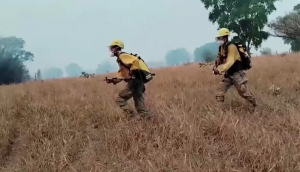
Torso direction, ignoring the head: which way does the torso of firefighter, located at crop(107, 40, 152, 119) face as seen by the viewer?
to the viewer's left

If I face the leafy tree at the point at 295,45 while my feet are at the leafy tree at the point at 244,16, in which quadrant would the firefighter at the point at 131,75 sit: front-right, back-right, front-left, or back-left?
back-right

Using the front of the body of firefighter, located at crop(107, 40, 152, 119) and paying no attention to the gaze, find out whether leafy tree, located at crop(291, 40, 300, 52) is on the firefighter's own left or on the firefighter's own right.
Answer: on the firefighter's own right

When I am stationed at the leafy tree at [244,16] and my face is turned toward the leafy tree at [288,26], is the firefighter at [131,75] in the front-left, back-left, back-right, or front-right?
back-right

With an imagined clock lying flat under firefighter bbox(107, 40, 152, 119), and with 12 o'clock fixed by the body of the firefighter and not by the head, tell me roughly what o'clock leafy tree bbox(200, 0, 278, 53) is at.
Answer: The leafy tree is roughly at 4 o'clock from the firefighter.

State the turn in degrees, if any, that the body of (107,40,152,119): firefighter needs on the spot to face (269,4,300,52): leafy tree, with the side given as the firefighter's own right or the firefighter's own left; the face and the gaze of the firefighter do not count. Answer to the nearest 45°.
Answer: approximately 135° to the firefighter's own right
